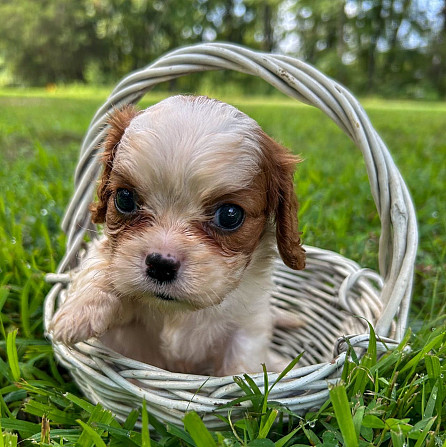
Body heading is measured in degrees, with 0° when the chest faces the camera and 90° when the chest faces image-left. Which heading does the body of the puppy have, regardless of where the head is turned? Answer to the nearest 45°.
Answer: approximately 0°

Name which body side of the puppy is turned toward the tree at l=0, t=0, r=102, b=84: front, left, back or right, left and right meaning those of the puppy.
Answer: back
